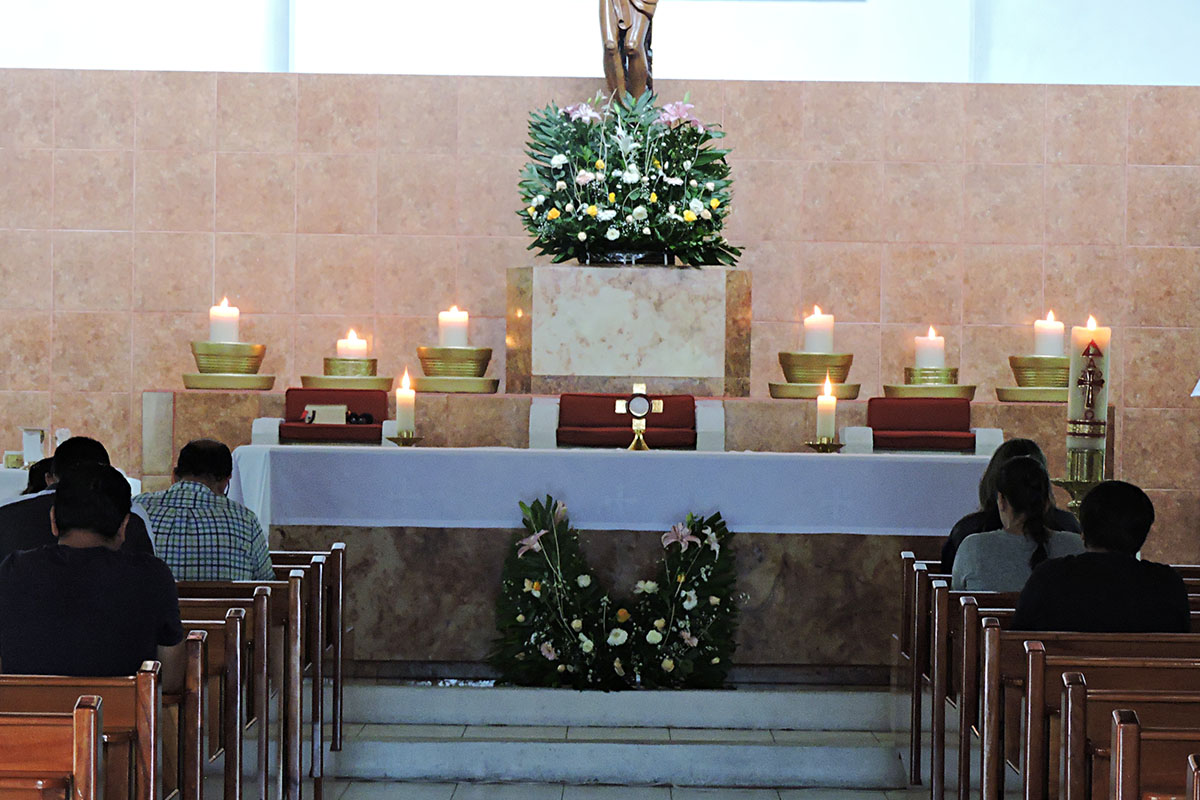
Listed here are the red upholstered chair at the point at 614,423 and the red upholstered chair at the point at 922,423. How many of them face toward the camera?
2

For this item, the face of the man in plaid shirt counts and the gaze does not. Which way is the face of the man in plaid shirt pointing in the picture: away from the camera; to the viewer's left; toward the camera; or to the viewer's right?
away from the camera

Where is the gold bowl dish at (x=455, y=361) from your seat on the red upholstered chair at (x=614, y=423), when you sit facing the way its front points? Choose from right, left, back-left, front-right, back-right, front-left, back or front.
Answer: back-right

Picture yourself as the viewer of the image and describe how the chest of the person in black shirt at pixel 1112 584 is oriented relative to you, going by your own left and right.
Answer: facing away from the viewer

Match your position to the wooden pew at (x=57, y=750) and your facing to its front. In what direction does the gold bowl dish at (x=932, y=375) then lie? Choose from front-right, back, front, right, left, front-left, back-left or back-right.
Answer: front-right

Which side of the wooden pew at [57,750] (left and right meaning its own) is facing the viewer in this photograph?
back

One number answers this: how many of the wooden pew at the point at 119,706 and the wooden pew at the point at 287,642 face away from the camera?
2

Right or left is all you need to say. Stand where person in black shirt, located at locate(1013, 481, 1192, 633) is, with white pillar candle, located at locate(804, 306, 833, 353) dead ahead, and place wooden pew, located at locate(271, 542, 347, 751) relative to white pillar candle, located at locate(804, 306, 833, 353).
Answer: left

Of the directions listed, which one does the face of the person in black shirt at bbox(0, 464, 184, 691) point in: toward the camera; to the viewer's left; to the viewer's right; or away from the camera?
away from the camera

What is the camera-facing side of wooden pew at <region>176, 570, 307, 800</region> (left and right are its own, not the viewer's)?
back

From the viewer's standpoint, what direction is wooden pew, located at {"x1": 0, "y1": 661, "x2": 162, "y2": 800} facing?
away from the camera

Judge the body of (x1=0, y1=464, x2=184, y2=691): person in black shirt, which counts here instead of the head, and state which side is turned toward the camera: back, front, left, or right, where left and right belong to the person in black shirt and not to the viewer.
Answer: back

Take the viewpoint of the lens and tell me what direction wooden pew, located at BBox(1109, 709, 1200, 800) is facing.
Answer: facing away from the viewer

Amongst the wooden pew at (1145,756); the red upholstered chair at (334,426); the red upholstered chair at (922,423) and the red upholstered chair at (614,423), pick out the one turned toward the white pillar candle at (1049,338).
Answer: the wooden pew

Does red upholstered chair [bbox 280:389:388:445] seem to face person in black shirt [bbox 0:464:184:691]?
yes

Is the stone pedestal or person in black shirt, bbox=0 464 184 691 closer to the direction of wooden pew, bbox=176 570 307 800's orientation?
the stone pedestal

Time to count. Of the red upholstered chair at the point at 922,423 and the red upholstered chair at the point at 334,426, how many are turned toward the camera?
2

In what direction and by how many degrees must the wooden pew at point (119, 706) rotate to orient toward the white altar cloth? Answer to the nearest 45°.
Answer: approximately 45° to its right
